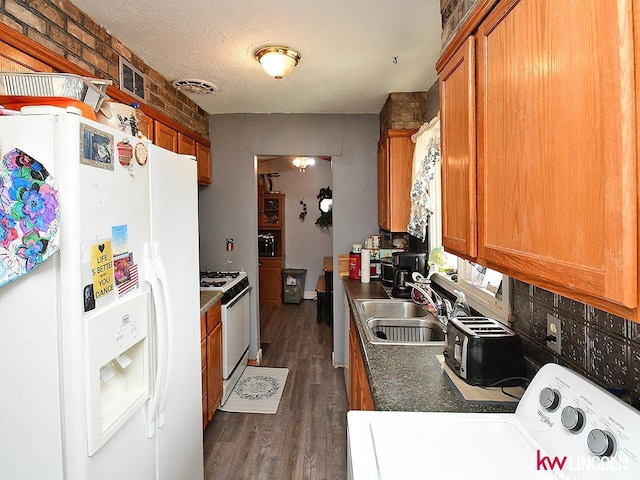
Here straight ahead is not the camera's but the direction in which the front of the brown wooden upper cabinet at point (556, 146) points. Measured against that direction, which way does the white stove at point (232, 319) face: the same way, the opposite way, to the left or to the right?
the opposite way

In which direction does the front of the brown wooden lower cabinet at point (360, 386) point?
to the viewer's left

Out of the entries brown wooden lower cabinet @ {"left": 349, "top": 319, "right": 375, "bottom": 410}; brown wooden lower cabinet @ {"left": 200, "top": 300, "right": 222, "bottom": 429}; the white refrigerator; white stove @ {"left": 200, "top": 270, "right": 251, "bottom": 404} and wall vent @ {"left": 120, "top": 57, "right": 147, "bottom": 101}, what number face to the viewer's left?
1

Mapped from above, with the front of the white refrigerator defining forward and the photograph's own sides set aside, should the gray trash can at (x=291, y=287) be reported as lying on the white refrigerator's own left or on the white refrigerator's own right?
on the white refrigerator's own left

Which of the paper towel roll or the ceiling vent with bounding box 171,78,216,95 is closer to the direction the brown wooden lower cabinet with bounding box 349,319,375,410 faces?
the ceiling vent

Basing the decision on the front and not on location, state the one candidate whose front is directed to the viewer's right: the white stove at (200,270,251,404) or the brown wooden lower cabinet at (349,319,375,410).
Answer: the white stove

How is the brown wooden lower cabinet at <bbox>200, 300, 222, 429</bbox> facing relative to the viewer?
to the viewer's right

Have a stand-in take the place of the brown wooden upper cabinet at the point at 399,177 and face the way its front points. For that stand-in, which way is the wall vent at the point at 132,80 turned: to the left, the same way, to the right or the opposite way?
the opposite way

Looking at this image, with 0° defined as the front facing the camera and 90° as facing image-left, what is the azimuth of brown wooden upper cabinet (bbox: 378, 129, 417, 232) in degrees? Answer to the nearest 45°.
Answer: approximately 90°

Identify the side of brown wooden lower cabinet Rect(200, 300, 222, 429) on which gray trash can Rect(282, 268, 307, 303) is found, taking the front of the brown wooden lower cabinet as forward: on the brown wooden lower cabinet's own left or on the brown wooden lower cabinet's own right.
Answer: on the brown wooden lower cabinet's own left

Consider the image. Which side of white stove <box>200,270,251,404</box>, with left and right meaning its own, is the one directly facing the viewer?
right

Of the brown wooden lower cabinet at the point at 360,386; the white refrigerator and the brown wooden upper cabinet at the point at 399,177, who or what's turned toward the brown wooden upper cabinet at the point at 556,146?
the white refrigerator
